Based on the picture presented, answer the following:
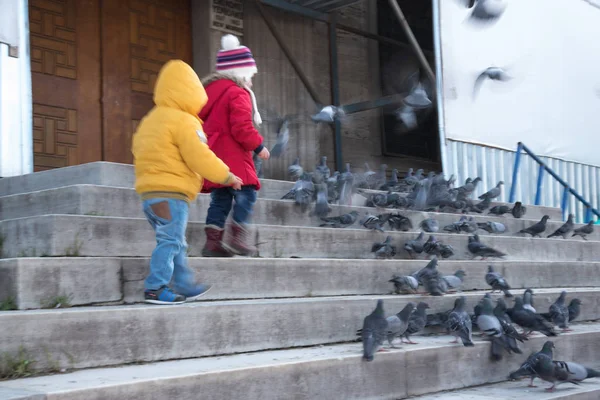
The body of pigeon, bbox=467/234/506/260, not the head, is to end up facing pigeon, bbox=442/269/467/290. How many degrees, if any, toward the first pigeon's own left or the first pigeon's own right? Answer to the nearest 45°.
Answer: approximately 90° to the first pigeon's own left

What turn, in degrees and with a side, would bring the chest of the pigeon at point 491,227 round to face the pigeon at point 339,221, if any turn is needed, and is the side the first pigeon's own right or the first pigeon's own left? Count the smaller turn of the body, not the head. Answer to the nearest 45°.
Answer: approximately 45° to the first pigeon's own left

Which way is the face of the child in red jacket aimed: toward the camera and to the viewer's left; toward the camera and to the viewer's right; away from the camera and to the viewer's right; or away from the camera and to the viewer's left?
away from the camera and to the viewer's right
